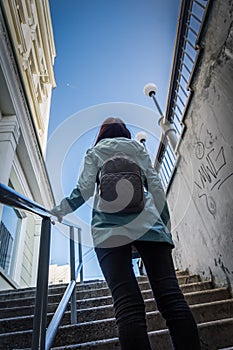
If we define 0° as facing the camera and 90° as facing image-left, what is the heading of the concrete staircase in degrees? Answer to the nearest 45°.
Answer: approximately 0°
